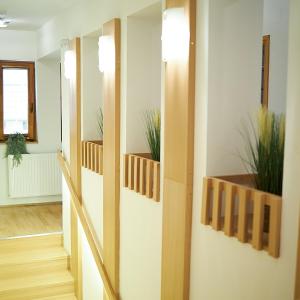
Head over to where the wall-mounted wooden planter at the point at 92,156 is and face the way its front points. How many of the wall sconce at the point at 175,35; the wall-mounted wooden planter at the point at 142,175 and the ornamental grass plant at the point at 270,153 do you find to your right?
0

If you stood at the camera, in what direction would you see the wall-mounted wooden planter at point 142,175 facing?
facing the viewer and to the left of the viewer

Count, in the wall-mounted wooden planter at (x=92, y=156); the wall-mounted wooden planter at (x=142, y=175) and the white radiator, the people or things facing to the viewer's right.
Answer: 0

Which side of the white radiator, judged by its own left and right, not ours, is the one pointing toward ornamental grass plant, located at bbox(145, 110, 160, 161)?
front

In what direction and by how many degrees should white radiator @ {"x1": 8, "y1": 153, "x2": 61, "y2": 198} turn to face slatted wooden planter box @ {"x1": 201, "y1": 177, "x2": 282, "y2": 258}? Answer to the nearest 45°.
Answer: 0° — it already faces it

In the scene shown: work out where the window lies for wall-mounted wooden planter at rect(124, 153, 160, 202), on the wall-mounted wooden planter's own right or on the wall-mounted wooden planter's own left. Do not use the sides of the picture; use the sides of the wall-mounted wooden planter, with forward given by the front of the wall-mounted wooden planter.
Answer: on the wall-mounted wooden planter's own right

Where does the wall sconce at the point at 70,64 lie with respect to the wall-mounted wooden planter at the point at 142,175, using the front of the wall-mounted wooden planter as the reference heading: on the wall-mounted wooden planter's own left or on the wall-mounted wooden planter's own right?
on the wall-mounted wooden planter's own right

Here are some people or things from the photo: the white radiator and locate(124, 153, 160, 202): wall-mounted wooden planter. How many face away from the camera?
0

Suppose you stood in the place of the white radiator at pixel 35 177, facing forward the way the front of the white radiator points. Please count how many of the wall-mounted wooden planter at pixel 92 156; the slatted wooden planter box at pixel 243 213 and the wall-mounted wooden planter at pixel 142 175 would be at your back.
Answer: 0

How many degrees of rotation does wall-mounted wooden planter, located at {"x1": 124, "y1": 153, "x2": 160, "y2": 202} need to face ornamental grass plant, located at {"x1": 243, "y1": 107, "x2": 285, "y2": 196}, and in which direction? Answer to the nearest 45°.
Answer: approximately 90° to its left

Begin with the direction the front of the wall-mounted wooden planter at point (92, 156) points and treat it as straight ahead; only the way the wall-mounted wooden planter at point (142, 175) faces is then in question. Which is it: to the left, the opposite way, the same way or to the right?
the same way

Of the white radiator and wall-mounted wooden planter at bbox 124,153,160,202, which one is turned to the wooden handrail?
the white radiator

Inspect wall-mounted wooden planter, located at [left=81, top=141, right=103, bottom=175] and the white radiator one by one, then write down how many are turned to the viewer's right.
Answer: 0

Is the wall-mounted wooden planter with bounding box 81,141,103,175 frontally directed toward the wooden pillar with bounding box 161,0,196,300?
no

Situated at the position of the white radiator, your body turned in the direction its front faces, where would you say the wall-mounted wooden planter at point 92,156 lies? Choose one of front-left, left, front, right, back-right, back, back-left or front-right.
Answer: front

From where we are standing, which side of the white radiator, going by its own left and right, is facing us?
front
